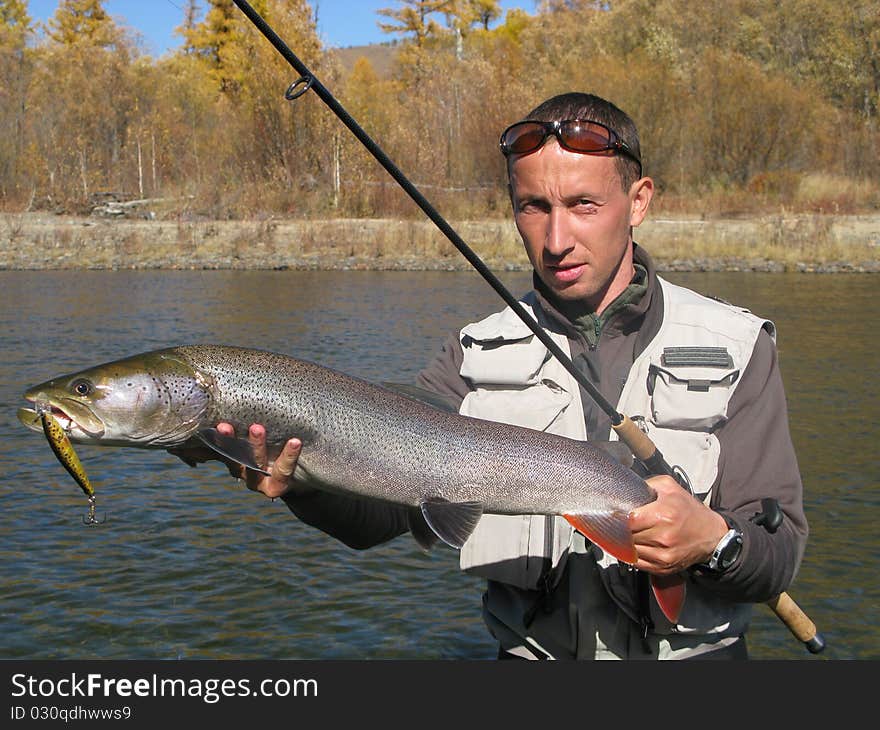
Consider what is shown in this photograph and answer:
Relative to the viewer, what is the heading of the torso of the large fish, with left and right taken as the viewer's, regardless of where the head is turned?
facing to the left of the viewer

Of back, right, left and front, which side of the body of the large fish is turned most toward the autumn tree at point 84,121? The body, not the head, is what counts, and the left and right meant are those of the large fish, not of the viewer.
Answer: right
